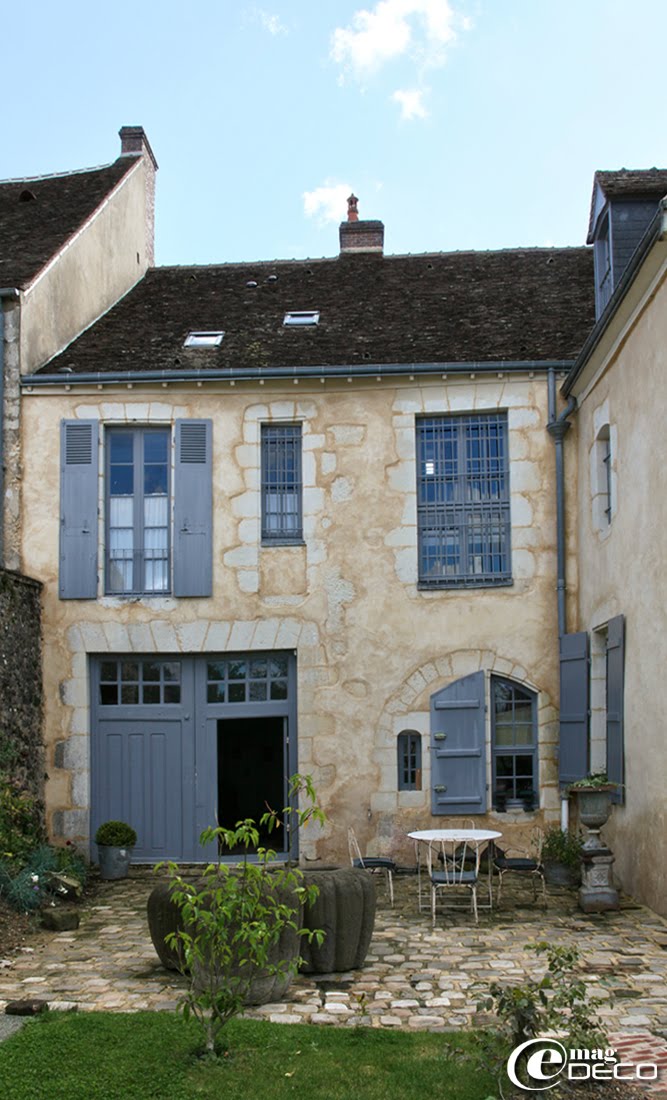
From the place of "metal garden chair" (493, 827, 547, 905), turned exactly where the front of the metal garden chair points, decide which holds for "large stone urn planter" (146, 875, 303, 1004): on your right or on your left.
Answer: on your left

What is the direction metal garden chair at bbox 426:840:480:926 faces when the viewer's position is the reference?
facing away from the viewer

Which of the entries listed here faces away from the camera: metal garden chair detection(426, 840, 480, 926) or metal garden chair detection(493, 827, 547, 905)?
metal garden chair detection(426, 840, 480, 926)

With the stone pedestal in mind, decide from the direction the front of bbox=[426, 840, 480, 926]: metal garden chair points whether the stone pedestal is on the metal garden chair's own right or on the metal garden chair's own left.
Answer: on the metal garden chair's own right

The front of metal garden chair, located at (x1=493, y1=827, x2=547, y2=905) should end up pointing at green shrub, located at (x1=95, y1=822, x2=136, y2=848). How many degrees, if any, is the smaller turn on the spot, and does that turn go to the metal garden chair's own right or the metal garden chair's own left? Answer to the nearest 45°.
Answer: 0° — it already faces it

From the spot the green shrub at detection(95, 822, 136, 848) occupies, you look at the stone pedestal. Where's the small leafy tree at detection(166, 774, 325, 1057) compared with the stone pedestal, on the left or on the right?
right

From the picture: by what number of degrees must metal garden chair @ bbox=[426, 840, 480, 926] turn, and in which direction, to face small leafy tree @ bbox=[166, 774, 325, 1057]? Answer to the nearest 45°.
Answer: approximately 180°

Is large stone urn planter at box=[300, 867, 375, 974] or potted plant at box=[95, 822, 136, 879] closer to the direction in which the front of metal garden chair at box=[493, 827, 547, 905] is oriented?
the potted plant

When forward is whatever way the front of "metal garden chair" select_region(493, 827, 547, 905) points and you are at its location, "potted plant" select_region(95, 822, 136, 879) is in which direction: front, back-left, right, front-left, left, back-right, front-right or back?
front

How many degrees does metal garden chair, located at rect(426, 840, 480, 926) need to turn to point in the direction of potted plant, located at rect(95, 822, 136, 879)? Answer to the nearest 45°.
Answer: approximately 45° to its left

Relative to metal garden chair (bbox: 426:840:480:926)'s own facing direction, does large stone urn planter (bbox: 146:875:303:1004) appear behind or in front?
behind

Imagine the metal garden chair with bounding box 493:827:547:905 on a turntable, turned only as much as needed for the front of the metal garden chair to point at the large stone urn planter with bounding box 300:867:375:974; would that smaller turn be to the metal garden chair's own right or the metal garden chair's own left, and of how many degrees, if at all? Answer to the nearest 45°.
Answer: approximately 90° to the metal garden chair's own left

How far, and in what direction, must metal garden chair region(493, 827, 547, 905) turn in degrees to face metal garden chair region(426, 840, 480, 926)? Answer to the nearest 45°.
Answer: approximately 90° to its left

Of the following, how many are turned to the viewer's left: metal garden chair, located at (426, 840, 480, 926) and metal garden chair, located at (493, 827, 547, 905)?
1

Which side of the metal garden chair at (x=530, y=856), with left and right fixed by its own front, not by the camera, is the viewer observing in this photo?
left

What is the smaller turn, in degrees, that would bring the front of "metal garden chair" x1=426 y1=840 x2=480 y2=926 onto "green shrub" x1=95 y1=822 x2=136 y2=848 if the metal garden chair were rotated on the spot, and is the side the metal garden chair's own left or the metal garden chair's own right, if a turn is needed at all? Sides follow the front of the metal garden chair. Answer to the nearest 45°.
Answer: approximately 45° to the metal garden chair's own left

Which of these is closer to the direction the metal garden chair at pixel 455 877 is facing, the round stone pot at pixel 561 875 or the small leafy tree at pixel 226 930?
the round stone pot

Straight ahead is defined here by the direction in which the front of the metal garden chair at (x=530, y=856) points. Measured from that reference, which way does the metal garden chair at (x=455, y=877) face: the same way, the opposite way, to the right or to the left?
to the right
